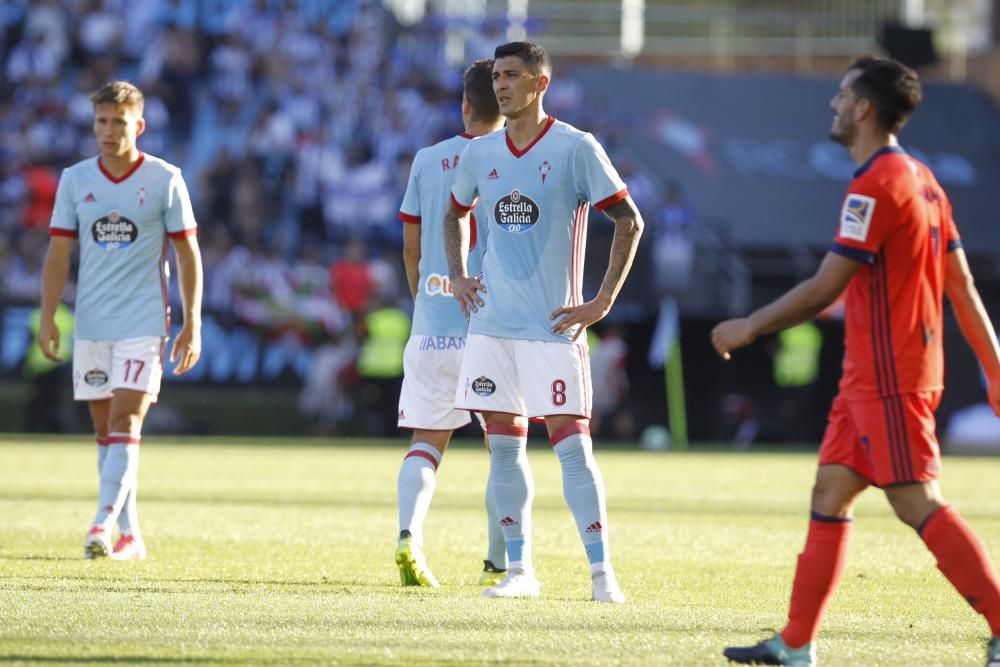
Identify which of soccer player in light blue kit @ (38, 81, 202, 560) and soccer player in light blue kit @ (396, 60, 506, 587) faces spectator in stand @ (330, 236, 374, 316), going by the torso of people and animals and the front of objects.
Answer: soccer player in light blue kit @ (396, 60, 506, 587)

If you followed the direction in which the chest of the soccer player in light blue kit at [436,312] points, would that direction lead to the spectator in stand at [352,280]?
yes

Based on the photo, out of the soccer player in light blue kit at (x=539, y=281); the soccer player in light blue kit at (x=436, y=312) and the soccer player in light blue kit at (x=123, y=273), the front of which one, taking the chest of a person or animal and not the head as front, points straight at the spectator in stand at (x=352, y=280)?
the soccer player in light blue kit at (x=436, y=312)

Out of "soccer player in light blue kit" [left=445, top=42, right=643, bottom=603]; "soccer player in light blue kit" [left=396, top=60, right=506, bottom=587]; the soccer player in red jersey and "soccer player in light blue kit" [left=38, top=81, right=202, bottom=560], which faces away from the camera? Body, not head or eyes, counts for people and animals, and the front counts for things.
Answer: "soccer player in light blue kit" [left=396, top=60, right=506, bottom=587]

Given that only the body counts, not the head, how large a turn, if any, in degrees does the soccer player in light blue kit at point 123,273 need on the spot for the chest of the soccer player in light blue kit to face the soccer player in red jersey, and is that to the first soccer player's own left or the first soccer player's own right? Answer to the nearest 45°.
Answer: approximately 45° to the first soccer player's own left

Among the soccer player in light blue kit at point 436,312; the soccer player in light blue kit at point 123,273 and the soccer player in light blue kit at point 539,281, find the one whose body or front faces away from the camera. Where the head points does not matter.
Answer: the soccer player in light blue kit at point 436,312

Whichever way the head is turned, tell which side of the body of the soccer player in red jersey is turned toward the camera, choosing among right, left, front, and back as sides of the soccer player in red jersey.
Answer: left

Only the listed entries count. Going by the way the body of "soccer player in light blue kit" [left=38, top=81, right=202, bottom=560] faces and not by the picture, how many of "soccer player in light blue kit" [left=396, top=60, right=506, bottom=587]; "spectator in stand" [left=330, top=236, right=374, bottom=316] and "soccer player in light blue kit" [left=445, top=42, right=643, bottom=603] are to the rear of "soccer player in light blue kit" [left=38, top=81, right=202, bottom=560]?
1

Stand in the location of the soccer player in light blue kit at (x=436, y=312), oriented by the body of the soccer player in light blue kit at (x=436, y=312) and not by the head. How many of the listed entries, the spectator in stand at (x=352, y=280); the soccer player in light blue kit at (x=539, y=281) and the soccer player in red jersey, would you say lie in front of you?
1

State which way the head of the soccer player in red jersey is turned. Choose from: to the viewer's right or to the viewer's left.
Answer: to the viewer's left

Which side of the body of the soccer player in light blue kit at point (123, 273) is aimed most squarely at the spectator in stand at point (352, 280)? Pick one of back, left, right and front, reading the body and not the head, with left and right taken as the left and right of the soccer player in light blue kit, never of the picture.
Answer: back

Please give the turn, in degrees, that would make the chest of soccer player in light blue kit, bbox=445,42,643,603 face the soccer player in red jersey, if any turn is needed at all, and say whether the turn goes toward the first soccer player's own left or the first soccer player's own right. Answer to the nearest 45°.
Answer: approximately 90° to the first soccer player's own left

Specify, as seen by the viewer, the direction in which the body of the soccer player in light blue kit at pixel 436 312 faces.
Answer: away from the camera

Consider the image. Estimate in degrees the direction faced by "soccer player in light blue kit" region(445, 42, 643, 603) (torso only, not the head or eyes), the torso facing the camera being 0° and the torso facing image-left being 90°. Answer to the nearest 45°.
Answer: approximately 45°
